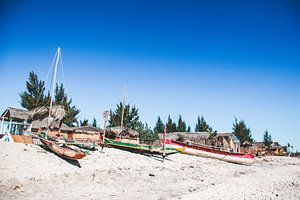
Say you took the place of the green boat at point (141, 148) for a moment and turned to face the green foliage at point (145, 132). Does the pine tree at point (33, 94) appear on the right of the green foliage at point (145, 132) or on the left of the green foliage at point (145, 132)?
left

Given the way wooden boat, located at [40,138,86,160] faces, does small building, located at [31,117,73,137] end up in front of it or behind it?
behind

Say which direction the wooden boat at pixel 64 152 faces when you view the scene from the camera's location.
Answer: facing the viewer and to the right of the viewer

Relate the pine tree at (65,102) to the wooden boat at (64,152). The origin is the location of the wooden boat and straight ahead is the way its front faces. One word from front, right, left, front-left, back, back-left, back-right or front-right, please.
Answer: back-left

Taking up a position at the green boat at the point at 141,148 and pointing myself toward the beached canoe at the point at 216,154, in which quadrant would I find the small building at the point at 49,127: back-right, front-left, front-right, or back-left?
back-left

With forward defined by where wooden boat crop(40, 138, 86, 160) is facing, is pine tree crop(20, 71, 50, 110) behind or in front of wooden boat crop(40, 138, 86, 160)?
behind

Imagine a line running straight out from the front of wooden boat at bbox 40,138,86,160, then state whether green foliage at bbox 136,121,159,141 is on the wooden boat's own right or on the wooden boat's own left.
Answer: on the wooden boat's own left

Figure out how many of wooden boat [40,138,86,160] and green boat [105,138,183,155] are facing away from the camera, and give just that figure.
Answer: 0

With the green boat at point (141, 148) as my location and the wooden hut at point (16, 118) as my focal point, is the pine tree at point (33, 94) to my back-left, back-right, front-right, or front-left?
front-right
